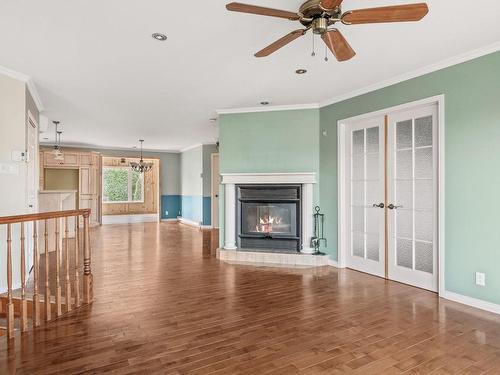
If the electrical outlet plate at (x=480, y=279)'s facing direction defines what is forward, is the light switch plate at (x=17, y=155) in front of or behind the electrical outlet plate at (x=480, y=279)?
in front

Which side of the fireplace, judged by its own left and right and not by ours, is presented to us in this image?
front

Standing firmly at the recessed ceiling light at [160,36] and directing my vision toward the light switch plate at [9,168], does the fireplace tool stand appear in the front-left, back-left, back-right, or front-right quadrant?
back-right

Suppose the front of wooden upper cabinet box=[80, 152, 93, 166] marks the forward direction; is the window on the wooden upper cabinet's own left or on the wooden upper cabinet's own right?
on the wooden upper cabinet's own left

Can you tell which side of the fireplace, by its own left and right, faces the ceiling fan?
front

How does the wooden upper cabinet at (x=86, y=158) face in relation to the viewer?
toward the camera

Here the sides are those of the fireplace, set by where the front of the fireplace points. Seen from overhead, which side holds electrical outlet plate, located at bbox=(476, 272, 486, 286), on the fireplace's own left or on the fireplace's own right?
on the fireplace's own left

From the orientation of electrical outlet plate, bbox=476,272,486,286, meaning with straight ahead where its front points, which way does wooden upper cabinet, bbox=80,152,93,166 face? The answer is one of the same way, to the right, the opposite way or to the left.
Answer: to the left

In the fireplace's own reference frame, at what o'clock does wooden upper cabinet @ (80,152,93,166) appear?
The wooden upper cabinet is roughly at 4 o'clock from the fireplace.

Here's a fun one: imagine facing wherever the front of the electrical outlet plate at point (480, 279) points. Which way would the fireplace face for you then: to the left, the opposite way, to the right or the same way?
to the left

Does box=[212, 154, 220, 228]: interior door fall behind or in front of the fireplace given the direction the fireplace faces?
behind

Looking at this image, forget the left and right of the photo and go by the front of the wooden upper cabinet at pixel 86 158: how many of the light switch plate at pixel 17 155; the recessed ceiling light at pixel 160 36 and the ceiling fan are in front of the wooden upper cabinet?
3

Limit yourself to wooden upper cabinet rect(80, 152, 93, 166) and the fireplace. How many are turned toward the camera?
2

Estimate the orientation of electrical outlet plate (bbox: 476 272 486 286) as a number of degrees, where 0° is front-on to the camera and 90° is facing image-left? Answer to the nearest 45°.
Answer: approximately 45°

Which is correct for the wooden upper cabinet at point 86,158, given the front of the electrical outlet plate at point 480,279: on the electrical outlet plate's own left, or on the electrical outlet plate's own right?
on the electrical outlet plate's own right

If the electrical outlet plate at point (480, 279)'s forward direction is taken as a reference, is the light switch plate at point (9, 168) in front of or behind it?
in front
